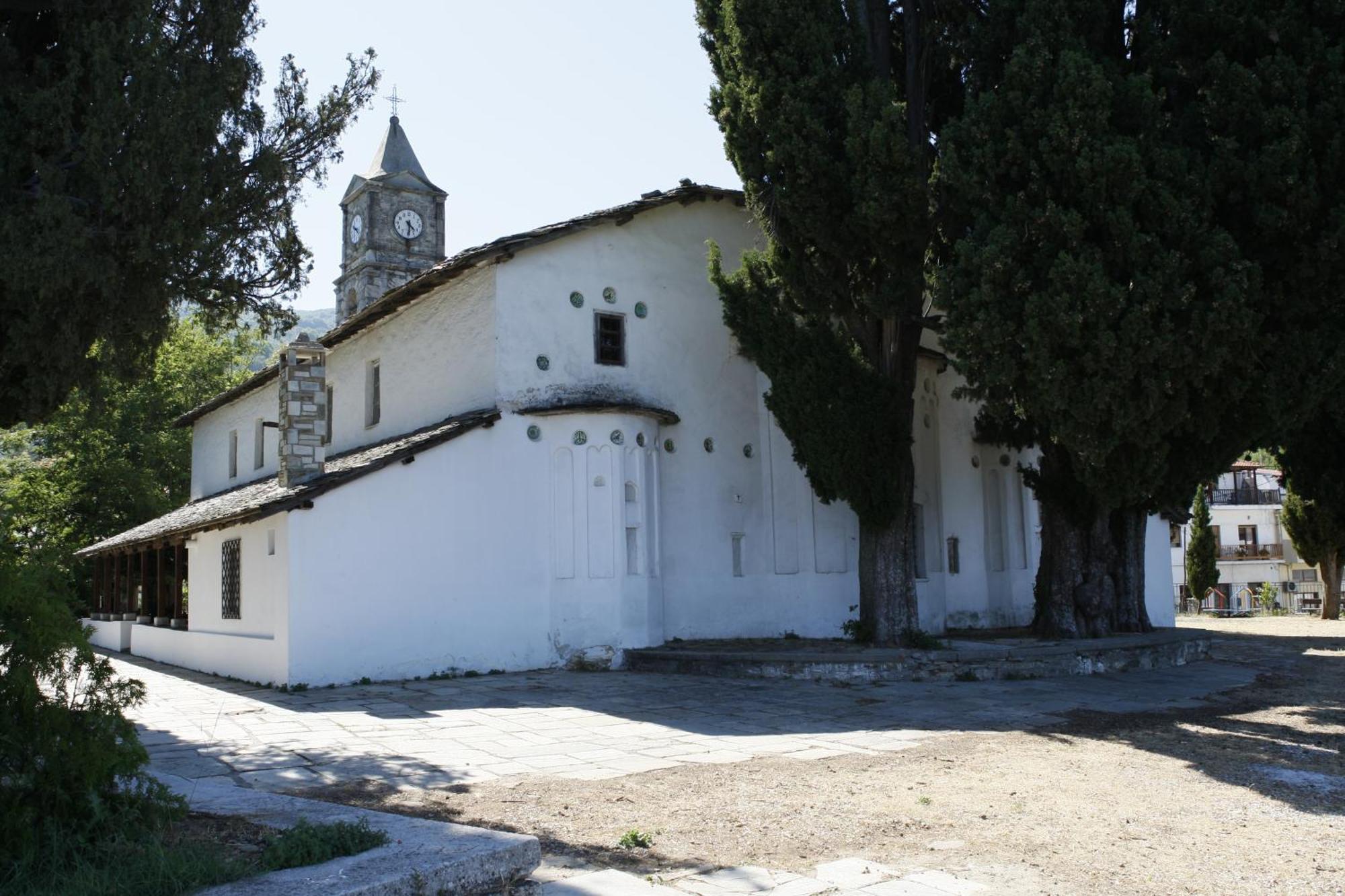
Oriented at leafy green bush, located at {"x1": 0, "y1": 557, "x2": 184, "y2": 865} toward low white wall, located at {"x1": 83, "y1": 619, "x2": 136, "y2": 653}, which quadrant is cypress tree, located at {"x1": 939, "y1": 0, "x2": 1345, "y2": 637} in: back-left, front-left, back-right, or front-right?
front-right

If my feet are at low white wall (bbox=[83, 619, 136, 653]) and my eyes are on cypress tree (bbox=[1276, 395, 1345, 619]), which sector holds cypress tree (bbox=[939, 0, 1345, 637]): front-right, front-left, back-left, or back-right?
front-right

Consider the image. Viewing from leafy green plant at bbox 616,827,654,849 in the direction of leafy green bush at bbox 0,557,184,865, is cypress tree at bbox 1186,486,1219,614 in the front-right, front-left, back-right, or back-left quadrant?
back-right
